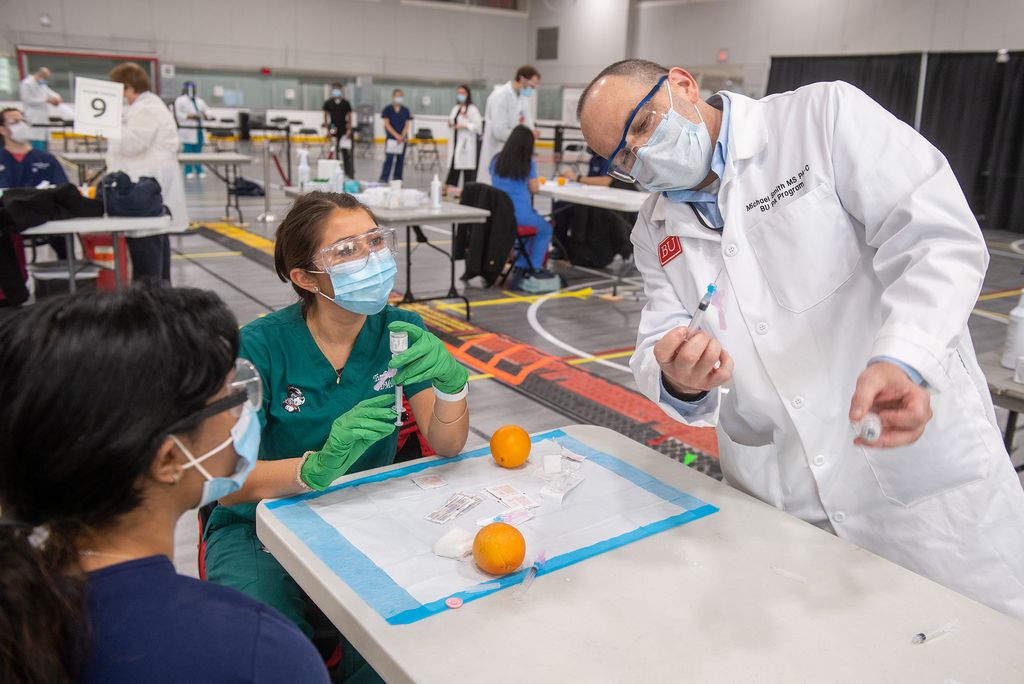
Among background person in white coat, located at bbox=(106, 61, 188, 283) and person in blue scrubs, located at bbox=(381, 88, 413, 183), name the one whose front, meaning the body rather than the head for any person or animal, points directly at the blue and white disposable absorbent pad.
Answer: the person in blue scrubs

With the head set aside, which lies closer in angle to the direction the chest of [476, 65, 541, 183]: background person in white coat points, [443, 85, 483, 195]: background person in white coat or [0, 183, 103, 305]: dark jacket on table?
the dark jacket on table

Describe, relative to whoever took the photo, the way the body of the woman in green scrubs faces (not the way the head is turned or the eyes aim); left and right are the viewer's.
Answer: facing the viewer and to the right of the viewer

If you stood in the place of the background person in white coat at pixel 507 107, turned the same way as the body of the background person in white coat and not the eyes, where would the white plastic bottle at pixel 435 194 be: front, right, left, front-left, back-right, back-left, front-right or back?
front-right

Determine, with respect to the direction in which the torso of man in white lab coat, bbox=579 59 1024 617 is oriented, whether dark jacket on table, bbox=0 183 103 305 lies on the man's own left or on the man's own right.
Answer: on the man's own right

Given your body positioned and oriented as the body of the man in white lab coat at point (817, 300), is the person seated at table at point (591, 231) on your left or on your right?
on your right

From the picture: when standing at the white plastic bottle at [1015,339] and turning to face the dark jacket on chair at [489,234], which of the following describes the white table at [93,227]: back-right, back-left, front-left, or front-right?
front-left

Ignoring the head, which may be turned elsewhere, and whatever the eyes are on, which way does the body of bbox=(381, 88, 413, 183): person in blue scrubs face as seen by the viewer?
toward the camera

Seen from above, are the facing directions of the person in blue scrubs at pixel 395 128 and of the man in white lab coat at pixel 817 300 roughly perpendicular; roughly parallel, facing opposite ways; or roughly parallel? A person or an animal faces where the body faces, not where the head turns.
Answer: roughly perpendicular

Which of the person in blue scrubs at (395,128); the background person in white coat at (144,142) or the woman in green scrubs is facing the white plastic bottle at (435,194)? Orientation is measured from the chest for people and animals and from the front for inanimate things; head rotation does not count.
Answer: the person in blue scrubs
